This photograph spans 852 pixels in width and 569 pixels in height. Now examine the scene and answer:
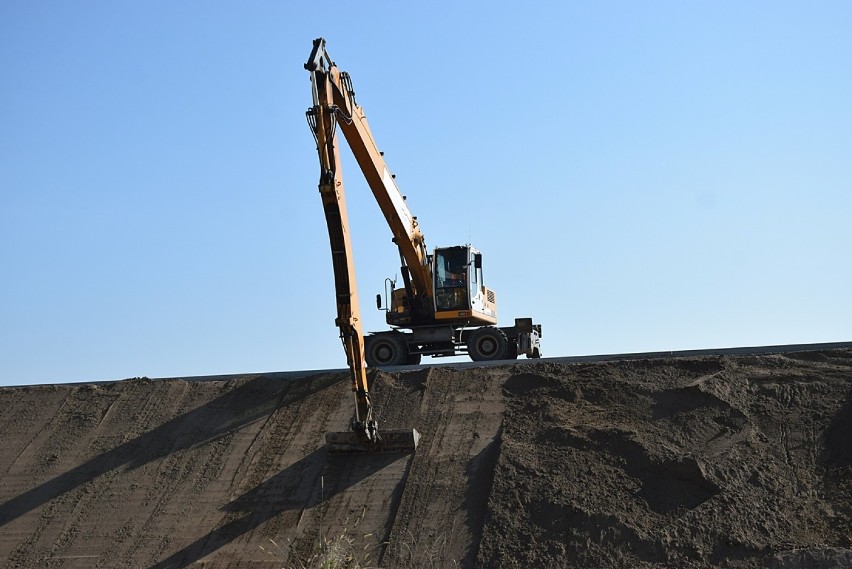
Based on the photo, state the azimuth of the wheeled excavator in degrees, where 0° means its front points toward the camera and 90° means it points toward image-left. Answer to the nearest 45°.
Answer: approximately 45°
